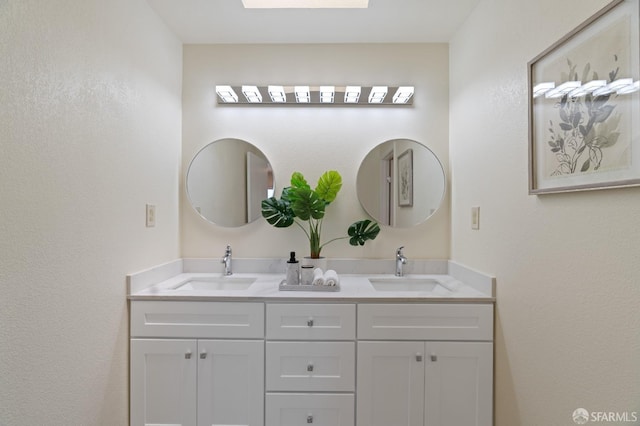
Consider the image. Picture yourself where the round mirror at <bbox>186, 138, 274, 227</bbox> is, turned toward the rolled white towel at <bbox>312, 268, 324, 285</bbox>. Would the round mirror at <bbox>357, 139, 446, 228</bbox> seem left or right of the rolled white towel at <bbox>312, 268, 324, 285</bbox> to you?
left

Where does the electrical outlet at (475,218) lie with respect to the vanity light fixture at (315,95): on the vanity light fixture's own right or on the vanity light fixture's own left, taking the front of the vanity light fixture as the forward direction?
on the vanity light fixture's own left

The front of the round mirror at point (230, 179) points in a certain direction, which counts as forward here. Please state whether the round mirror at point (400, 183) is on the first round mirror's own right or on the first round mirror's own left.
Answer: on the first round mirror's own left

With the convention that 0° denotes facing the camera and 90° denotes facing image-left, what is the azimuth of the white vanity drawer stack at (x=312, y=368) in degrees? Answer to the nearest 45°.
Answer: approximately 0°

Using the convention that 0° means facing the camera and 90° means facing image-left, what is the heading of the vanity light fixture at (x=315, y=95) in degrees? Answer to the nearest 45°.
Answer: approximately 0°

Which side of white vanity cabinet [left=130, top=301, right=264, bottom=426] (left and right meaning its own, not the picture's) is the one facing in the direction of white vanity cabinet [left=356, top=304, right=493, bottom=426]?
left
